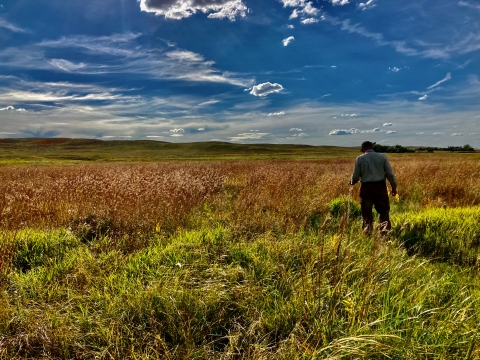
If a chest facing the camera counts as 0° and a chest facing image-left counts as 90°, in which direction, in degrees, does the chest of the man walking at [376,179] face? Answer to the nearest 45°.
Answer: approximately 180°

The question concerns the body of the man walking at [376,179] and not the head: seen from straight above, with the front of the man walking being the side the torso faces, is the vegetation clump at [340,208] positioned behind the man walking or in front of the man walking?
in front
